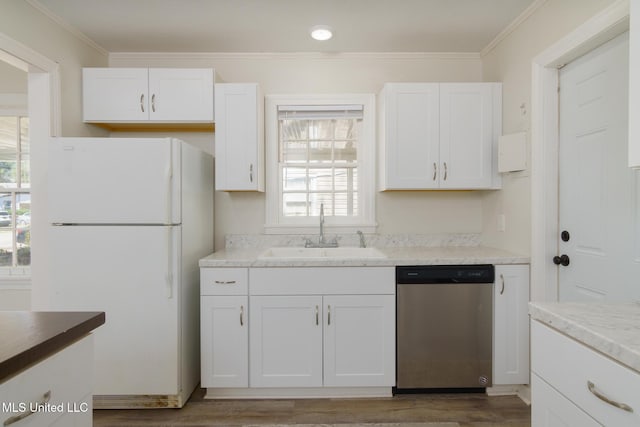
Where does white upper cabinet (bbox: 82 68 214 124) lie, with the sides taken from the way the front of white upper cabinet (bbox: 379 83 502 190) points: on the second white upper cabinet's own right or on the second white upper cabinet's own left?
on the second white upper cabinet's own right

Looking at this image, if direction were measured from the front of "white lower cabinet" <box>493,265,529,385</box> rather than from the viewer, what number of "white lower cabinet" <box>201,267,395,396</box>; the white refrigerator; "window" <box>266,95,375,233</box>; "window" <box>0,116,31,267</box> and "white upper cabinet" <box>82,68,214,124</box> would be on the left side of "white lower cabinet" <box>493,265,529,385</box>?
0

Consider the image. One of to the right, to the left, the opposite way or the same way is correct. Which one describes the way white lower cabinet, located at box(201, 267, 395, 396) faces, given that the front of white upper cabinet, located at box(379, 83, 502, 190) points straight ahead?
the same way

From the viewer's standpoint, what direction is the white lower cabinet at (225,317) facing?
toward the camera

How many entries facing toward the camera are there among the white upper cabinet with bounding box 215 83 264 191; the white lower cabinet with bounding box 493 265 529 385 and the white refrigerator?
3

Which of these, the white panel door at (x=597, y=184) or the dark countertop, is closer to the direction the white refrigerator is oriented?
the dark countertop

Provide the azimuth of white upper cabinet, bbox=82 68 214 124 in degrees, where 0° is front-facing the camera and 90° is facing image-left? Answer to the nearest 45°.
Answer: approximately 0°

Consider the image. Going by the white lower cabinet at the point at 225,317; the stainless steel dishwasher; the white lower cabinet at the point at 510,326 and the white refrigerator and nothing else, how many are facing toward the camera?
4

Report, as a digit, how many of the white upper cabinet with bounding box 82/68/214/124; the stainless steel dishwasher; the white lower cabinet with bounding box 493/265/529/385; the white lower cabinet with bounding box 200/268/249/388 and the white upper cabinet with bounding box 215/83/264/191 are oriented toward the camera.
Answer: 5

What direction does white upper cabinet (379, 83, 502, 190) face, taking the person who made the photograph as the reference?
facing the viewer

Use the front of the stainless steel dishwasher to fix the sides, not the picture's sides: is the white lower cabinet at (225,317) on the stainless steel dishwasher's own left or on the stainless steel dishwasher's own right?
on the stainless steel dishwasher's own right

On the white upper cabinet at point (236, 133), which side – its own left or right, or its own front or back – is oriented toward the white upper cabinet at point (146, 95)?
right

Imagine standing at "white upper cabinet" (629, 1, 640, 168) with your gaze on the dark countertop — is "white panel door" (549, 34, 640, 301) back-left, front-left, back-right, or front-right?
back-right

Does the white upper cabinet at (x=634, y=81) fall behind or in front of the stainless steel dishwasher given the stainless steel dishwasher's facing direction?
in front

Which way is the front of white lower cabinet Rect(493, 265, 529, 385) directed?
toward the camera

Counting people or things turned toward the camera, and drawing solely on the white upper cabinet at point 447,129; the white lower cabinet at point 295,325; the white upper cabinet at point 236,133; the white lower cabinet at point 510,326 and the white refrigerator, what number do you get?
5

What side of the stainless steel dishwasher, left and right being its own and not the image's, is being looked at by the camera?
front

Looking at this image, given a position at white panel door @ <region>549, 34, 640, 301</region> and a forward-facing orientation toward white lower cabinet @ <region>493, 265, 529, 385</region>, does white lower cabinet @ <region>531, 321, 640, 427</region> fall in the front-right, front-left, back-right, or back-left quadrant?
back-left

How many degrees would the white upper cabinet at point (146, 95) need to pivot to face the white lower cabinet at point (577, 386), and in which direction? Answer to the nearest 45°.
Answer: approximately 45° to its left

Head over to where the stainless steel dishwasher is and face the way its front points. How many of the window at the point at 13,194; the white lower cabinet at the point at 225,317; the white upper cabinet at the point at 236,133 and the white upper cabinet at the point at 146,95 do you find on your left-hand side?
0
